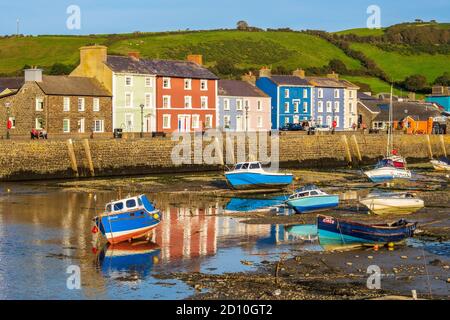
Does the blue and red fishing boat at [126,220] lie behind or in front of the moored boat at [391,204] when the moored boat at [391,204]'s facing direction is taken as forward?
in front

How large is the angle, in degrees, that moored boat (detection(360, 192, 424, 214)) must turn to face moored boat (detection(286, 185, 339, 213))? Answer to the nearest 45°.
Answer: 0° — it already faces it

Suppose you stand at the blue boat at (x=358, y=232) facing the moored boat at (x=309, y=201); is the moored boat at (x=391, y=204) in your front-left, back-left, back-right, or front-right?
front-right

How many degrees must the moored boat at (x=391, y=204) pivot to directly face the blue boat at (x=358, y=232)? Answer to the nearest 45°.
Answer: approximately 90° to its left

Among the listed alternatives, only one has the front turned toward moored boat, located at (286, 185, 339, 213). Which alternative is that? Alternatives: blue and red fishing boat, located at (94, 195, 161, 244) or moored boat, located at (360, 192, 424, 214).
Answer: moored boat, located at (360, 192, 424, 214)

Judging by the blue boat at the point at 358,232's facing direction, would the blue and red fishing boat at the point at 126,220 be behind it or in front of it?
in front

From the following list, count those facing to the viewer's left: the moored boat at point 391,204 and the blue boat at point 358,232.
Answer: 2

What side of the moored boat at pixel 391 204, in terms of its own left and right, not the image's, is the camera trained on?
left

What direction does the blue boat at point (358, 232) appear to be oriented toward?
to the viewer's left

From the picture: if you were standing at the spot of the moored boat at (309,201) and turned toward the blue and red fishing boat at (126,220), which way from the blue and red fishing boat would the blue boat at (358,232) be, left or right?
left
